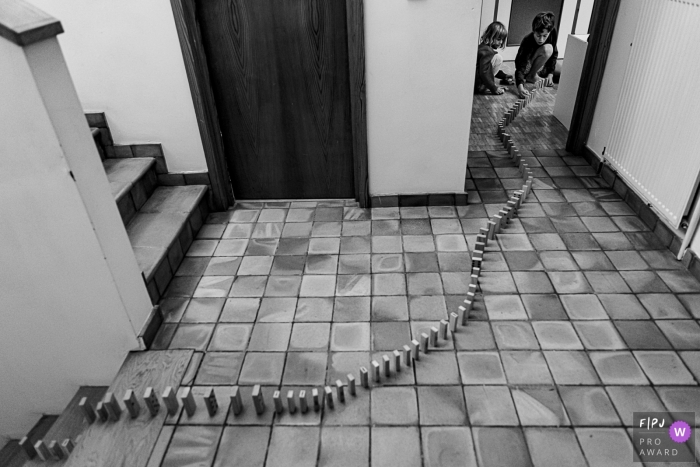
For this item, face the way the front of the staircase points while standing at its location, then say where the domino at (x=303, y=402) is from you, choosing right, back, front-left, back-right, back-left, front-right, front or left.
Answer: right

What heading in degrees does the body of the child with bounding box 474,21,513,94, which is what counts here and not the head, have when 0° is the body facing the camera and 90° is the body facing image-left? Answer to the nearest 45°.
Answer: approximately 270°

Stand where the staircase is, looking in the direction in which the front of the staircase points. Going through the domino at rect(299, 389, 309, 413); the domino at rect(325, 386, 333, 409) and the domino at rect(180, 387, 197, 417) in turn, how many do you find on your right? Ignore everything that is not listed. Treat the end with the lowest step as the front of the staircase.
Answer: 3

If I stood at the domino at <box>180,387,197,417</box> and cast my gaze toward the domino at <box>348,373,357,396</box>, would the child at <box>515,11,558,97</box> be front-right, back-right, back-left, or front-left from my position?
front-left

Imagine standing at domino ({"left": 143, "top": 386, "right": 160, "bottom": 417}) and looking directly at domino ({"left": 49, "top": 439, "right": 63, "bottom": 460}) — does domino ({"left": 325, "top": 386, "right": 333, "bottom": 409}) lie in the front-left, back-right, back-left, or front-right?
back-left

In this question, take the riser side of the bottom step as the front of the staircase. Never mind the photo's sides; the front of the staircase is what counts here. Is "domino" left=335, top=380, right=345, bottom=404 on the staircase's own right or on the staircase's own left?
on the staircase's own right

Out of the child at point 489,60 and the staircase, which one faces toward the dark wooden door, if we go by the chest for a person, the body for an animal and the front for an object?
the staircase

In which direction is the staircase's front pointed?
to the viewer's right

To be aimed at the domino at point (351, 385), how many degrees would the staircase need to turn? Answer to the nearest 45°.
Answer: approximately 90° to its right

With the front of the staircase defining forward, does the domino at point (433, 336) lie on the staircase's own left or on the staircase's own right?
on the staircase's own right

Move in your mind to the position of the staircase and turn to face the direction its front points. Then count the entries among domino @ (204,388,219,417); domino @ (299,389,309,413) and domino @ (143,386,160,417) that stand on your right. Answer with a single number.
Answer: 3

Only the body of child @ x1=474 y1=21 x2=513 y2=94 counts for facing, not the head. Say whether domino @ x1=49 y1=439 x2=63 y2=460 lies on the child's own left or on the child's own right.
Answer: on the child's own right
